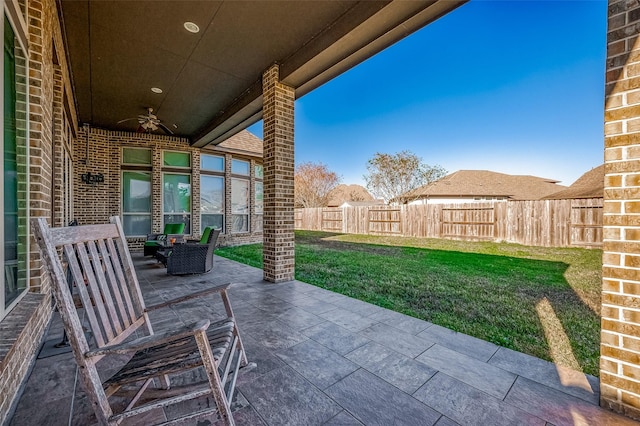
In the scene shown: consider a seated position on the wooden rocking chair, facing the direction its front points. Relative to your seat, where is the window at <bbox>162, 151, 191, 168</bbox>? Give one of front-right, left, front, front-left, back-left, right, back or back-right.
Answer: back-left

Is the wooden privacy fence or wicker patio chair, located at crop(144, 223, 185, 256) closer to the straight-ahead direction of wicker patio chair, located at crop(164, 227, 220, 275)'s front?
the wicker patio chair

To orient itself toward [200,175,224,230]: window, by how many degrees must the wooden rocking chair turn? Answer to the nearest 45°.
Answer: approximately 135° to its left

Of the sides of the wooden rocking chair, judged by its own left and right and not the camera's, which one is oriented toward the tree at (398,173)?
left

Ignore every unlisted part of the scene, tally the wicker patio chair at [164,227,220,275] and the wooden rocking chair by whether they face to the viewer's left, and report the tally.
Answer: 1

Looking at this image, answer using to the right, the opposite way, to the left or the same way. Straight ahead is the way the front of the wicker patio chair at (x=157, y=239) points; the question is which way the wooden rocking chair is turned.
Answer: to the left

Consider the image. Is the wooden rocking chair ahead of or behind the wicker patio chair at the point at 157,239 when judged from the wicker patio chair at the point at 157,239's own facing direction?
ahead

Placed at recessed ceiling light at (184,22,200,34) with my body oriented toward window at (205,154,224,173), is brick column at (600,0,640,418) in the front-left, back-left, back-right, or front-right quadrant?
back-right

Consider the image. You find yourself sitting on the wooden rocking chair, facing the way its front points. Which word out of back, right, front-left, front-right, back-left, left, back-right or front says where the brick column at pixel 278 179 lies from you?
left

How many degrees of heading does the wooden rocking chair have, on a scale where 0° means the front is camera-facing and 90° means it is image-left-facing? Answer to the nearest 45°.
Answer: approximately 315°

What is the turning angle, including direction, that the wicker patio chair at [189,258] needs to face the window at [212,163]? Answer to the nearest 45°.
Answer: approximately 90° to its right

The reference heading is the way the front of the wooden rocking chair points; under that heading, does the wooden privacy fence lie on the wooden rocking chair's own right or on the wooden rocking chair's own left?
on the wooden rocking chair's own left

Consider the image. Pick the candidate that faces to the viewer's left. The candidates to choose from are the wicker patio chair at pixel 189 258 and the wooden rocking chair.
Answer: the wicker patio chair

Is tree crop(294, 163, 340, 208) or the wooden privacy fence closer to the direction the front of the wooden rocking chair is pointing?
the wooden privacy fence
